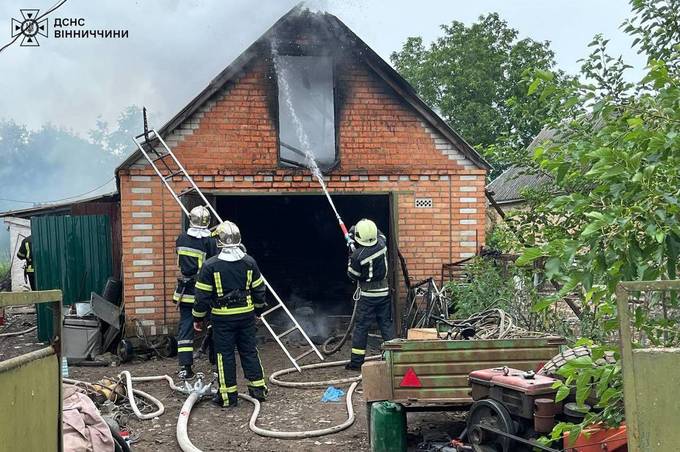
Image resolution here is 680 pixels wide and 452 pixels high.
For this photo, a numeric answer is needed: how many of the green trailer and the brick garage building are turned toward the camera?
1

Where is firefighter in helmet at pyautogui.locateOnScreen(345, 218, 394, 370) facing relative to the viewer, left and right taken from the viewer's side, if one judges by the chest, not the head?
facing away from the viewer and to the left of the viewer

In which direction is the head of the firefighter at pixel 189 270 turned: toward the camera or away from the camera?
away from the camera

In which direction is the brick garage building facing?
toward the camera

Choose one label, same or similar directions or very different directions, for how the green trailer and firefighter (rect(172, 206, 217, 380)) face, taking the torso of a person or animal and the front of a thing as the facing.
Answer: same or similar directions

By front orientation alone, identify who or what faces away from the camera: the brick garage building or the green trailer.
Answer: the green trailer

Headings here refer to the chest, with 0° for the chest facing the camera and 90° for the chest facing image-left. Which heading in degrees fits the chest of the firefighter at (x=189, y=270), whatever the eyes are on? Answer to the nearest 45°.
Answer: approximately 225°

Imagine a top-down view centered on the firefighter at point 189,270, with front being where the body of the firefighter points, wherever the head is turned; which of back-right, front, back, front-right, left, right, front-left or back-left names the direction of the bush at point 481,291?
front-right

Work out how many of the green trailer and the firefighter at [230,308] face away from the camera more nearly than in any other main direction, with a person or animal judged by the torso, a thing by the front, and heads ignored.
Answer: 2

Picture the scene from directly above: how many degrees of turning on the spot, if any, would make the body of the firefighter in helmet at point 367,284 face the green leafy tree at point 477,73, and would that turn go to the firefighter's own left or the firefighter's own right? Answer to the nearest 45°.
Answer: approximately 45° to the firefighter's own right

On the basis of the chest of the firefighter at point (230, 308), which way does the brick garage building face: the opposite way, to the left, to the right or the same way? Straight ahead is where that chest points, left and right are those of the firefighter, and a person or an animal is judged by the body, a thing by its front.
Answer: the opposite way

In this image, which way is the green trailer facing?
away from the camera

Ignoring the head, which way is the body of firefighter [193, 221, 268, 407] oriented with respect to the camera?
away from the camera

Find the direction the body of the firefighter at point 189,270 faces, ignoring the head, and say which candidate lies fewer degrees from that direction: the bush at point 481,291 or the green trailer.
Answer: the bush

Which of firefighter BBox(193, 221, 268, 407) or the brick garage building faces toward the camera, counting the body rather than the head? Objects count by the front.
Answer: the brick garage building
